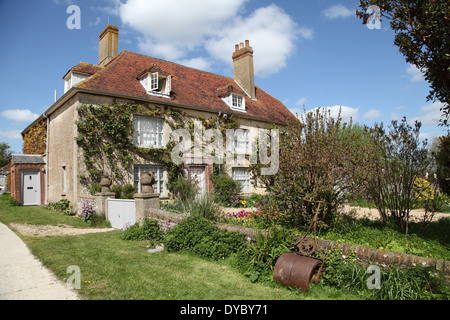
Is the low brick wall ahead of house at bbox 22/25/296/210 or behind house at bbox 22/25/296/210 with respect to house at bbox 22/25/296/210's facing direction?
ahead

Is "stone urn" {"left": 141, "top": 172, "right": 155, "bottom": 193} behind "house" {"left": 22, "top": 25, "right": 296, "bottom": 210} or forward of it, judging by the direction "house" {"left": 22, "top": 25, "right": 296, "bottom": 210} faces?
forward

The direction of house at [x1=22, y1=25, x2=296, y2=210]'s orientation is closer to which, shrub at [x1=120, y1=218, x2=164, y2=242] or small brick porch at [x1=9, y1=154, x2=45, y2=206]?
the shrub

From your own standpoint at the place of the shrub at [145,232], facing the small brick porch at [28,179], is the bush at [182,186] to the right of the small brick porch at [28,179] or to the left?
right

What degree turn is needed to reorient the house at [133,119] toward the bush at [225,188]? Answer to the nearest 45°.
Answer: approximately 45° to its left

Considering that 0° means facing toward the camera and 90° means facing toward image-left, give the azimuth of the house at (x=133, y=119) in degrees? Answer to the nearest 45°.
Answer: approximately 315°
